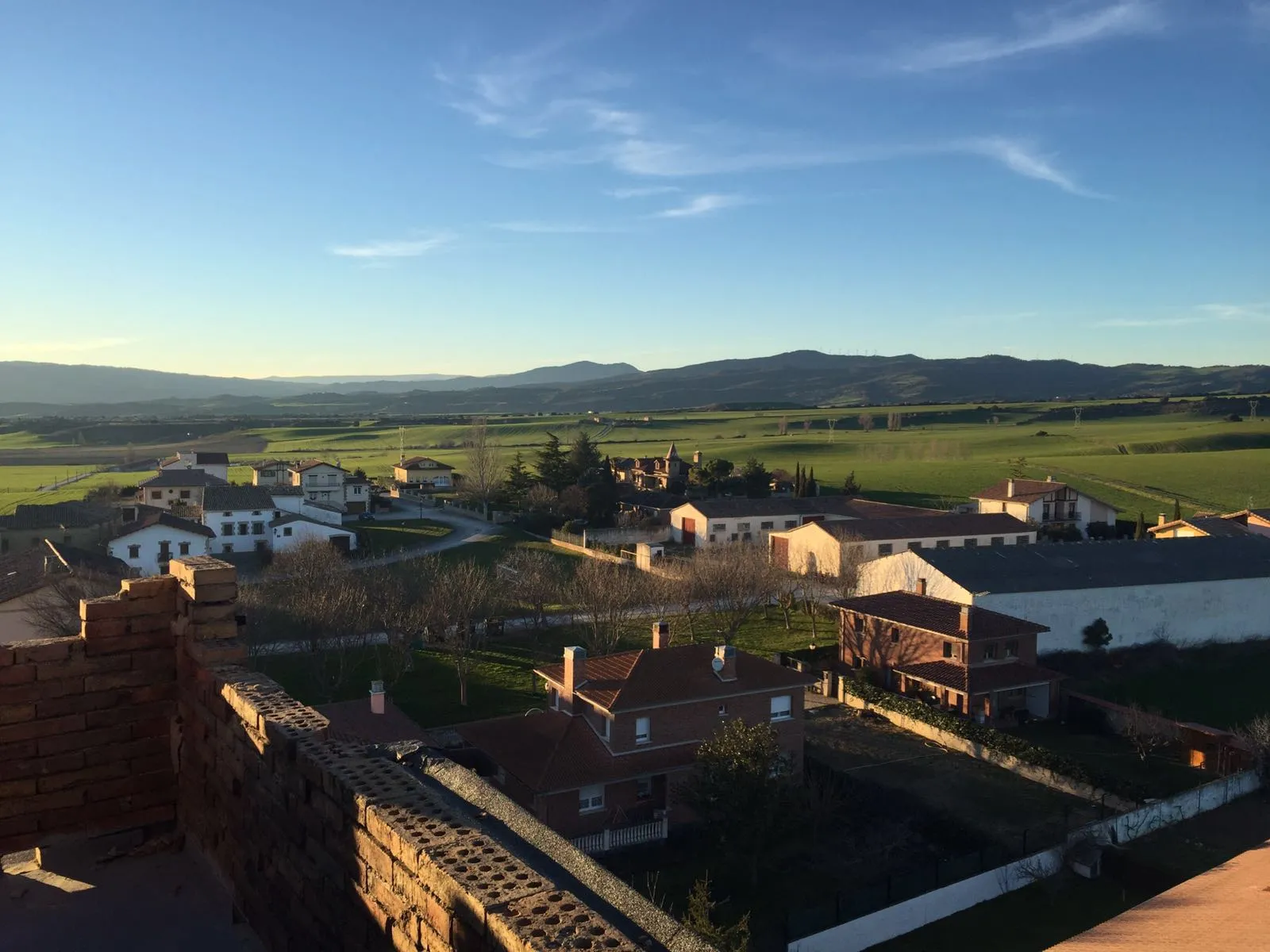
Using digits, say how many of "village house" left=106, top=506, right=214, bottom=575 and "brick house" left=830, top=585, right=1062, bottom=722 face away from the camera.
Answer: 0

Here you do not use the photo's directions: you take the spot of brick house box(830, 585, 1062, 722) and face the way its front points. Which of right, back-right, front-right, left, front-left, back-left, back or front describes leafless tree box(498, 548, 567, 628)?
back-right

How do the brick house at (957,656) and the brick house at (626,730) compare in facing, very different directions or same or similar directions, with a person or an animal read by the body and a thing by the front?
same or similar directions

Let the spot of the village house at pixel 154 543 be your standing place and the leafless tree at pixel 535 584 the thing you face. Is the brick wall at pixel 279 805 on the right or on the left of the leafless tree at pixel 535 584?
right

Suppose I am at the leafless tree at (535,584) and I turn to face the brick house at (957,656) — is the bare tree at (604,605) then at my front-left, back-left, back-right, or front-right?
front-right

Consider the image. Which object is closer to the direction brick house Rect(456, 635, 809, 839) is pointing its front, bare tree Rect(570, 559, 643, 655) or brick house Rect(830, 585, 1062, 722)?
the brick house

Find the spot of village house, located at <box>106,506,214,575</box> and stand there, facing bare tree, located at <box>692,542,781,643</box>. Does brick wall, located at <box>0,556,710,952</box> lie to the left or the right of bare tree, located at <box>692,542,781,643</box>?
right

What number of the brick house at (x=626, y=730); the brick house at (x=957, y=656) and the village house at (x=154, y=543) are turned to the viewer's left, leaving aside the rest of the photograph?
0

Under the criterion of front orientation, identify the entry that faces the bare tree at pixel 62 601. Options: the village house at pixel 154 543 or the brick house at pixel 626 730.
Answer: the village house

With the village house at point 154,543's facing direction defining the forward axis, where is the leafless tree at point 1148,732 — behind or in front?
in front

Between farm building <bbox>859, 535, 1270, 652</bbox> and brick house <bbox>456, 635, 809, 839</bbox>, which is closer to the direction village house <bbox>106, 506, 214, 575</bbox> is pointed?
the brick house

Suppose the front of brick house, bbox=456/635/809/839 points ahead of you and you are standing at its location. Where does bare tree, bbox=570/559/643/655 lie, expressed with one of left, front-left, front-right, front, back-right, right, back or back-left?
back-left

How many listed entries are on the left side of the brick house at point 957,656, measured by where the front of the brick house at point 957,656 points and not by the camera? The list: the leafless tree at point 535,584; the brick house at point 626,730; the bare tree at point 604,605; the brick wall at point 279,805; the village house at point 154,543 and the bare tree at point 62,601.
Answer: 0

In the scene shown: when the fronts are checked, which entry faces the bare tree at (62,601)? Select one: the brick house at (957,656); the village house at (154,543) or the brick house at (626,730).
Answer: the village house

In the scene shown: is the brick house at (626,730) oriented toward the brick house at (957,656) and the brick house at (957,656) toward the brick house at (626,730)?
no

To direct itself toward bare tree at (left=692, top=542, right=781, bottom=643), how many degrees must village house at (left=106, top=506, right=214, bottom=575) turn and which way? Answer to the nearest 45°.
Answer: approximately 45° to its left

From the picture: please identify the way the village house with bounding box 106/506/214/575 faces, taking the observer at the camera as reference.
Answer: facing the viewer

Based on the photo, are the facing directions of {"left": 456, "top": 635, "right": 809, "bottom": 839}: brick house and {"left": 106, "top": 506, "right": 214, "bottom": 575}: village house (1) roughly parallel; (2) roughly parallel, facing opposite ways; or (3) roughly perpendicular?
roughly parallel

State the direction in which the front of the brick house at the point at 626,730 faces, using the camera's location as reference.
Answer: facing the viewer and to the right of the viewer

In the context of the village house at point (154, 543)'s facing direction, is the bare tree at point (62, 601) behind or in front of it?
in front

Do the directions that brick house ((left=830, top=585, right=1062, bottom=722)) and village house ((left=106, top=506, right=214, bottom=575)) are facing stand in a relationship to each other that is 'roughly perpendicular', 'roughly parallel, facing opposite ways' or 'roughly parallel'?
roughly parallel
